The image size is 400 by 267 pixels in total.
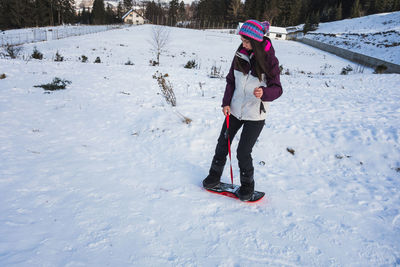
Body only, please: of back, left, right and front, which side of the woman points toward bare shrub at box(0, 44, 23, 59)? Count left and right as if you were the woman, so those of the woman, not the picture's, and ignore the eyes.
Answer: right

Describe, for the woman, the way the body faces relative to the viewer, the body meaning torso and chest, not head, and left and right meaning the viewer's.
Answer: facing the viewer and to the left of the viewer

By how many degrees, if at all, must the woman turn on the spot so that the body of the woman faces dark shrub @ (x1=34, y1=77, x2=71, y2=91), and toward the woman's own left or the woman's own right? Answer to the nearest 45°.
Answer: approximately 90° to the woman's own right
